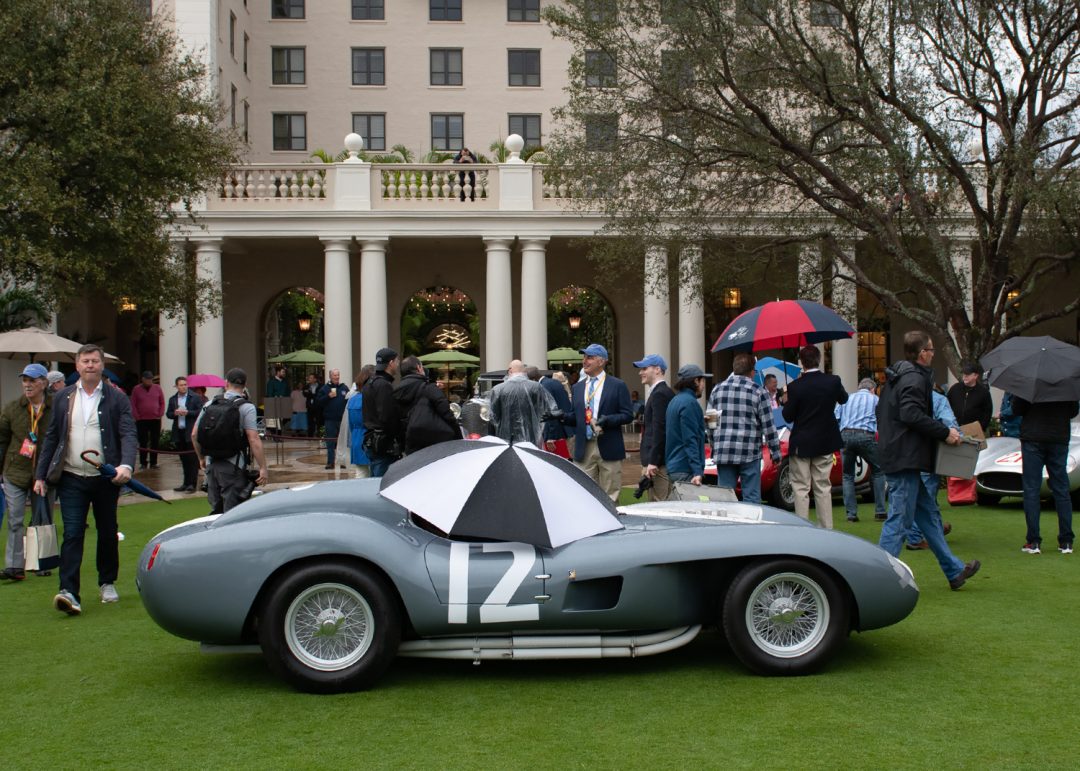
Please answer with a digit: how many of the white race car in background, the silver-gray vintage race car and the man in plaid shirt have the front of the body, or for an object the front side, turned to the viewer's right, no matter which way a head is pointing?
1

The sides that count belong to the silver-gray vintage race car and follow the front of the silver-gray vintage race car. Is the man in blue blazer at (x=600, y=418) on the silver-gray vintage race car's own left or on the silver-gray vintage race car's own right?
on the silver-gray vintage race car's own left

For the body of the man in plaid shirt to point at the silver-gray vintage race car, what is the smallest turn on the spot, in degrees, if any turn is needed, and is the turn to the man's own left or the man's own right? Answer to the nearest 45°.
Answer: approximately 180°

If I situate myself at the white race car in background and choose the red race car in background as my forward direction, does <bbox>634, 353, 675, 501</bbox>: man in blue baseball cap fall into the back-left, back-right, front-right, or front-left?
front-left

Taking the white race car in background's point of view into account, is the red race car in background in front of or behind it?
in front

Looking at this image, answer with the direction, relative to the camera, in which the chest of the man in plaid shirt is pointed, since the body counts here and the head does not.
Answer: away from the camera

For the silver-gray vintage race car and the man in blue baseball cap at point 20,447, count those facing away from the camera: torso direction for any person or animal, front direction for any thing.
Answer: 0

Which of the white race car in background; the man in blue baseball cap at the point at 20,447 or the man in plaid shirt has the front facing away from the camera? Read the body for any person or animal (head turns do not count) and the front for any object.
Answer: the man in plaid shirt

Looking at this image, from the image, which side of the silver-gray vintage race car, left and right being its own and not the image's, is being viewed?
right

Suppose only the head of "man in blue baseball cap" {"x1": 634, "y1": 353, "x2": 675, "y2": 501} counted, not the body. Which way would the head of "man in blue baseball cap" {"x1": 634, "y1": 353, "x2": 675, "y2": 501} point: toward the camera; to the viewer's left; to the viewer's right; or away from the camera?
to the viewer's left

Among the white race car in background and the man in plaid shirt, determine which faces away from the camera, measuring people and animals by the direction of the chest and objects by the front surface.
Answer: the man in plaid shirt

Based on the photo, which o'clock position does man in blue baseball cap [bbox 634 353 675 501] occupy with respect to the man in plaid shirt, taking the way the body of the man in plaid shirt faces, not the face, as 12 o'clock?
The man in blue baseball cap is roughly at 10 o'clock from the man in plaid shirt.

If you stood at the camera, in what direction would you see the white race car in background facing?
facing the viewer and to the left of the viewer

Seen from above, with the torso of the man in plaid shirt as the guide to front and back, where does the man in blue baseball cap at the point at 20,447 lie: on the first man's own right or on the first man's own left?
on the first man's own left

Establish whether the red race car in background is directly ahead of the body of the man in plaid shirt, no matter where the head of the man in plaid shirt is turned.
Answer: yes
